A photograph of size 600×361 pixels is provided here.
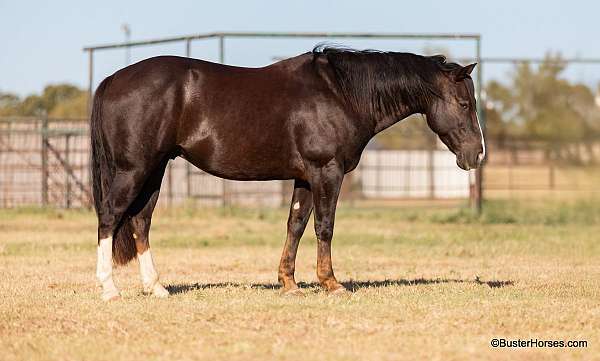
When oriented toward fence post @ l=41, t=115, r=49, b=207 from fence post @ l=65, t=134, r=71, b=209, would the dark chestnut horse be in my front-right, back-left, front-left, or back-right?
back-left

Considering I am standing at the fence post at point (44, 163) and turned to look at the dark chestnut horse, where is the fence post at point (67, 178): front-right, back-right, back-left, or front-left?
front-left

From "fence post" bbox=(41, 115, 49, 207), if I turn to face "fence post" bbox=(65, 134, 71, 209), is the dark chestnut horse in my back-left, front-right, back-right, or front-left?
front-right

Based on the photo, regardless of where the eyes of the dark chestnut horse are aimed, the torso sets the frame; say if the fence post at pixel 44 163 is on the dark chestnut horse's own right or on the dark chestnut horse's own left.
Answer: on the dark chestnut horse's own left

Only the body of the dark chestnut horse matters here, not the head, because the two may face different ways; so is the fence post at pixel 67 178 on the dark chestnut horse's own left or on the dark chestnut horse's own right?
on the dark chestnut horse's own left

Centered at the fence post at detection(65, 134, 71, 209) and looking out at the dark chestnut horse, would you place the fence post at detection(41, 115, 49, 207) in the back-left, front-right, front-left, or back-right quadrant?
back-right

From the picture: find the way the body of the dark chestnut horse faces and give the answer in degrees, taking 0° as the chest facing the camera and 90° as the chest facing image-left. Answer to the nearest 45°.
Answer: approximately 270°
